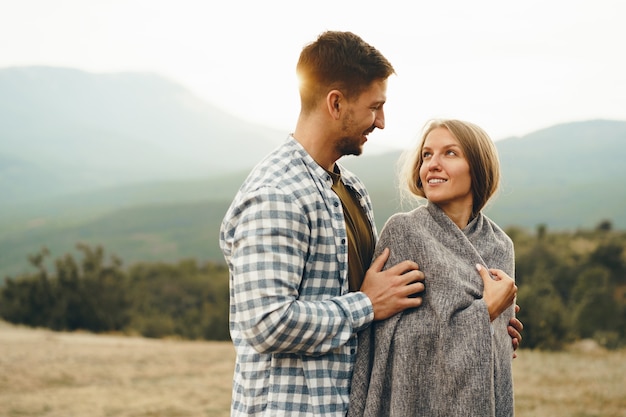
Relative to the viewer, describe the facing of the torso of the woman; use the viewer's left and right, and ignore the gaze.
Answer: facing the viewer and to the right of the viewer

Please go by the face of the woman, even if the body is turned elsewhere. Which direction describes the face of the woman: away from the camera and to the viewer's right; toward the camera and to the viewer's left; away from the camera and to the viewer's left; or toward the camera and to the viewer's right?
toward the camera and to the viewer's left

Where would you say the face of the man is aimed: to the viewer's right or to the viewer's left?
to the viewer's right
